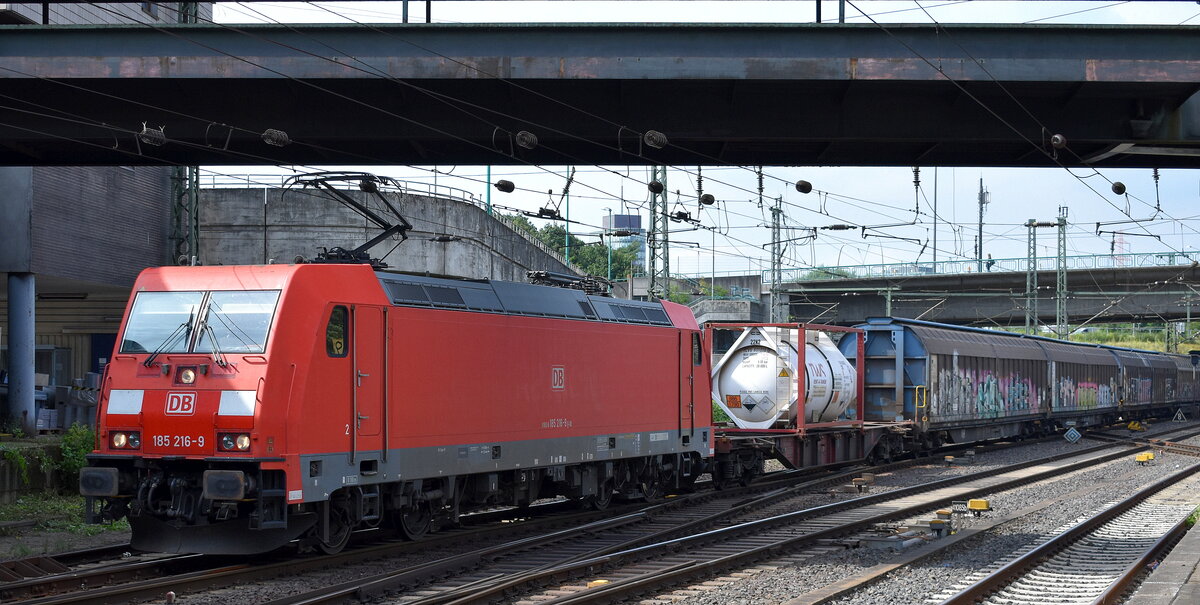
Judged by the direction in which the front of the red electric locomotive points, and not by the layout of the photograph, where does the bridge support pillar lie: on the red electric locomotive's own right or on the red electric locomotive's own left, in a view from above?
on the red electric locomotive's own right

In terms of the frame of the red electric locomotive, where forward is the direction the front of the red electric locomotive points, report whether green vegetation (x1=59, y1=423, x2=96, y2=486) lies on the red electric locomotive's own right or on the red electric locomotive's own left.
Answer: on the red electric locomotive's own right

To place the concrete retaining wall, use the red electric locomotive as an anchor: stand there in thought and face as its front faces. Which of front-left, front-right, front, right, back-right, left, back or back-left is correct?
back-right

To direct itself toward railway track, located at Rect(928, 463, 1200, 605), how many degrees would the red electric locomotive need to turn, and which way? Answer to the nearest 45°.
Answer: approximately 135° to its left

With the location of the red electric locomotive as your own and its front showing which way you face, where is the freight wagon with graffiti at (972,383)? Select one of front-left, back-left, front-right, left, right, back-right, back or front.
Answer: back

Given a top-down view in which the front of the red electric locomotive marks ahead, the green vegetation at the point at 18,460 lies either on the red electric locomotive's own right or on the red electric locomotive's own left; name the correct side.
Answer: on the red electric locomotive's own right

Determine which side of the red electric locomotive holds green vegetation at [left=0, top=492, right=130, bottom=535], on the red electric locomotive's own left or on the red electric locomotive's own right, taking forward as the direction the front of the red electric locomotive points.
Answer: on the red electric locomotive's own right

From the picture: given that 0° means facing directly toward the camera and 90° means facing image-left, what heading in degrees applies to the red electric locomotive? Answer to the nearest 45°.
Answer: approximately 45°

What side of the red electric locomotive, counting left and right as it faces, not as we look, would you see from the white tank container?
back
